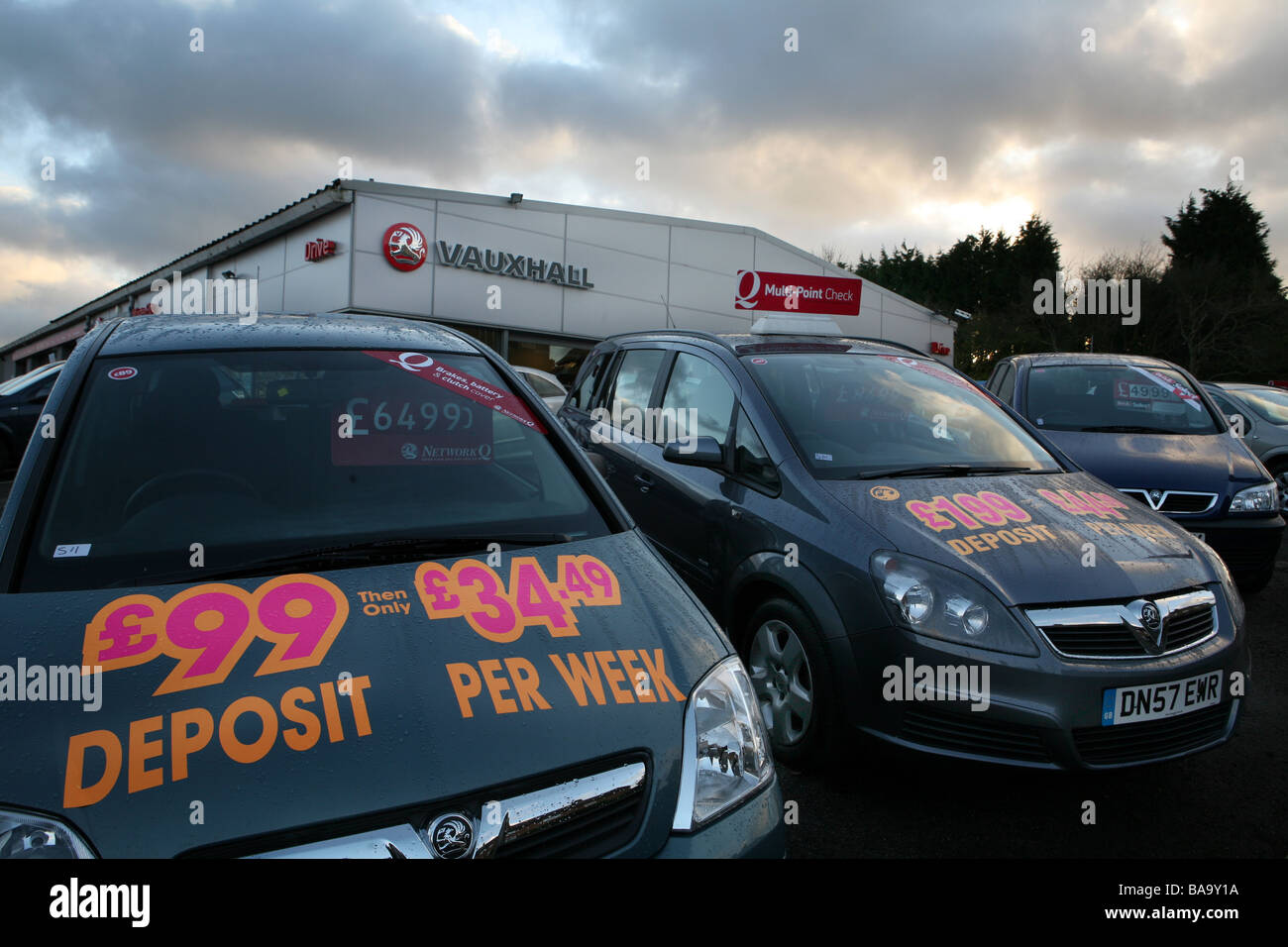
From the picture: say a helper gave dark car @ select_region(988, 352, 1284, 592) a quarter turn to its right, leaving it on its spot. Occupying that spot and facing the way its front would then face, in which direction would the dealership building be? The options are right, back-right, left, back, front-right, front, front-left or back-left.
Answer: right

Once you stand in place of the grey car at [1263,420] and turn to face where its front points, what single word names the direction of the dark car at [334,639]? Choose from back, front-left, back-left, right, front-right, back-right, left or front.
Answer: front-right

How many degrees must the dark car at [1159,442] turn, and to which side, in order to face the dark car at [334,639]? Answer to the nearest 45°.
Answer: approximately 45° to its right

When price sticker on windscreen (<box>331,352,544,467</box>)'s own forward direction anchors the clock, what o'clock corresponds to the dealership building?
The dealership building is roughly at 6 o'clock from the price sticker on windscreen.

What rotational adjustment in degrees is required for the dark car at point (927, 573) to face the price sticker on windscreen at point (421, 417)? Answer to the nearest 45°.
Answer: approximately 90° to its right

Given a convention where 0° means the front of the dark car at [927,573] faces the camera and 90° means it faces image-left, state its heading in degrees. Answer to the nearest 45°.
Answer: approximately 315°

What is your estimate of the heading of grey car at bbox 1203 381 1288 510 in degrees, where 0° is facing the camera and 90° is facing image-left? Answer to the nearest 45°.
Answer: approximately 315°

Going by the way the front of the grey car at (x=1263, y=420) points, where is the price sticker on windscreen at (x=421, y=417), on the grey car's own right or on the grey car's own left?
on the grey car's own right

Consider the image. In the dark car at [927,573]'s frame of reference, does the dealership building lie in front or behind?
behind
